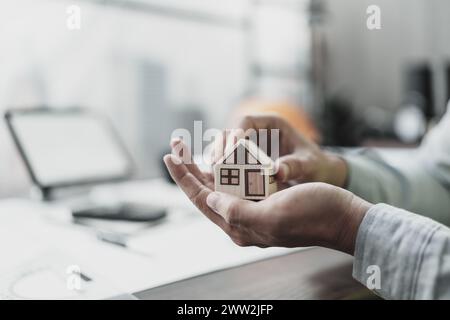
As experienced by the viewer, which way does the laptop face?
facing the viewer and to the right of the viewer
